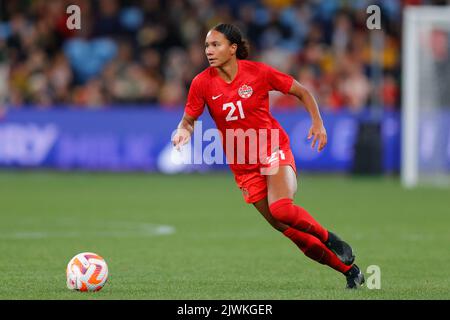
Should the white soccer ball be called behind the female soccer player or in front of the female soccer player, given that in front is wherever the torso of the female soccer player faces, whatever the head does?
in front

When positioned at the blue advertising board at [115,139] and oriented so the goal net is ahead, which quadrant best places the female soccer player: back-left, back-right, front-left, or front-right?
front-right

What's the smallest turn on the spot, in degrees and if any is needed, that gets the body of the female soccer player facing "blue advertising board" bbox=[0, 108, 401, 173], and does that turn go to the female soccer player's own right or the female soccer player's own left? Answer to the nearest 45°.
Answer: approximately 135° to the female soccer player's own right

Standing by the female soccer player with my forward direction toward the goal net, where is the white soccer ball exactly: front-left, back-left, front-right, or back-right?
back-left

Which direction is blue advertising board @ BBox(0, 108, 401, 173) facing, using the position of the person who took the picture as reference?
facing the viewer

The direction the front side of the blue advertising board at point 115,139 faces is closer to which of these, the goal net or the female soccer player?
the female soccer player

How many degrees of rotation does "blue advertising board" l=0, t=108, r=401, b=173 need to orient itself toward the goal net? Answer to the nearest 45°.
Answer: approximately 90° to its left

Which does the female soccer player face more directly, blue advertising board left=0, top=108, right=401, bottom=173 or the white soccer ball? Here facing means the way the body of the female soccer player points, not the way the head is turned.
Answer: the white soccer ball

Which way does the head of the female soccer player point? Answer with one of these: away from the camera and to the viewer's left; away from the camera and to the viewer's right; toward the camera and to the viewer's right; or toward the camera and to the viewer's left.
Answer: toward the camera and to the viewer's left

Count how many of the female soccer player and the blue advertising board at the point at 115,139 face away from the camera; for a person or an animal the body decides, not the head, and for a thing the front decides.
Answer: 0

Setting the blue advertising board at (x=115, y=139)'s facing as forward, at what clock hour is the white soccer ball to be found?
The white soccer ball is roughly at 12 o'clock from the blue advertising board.

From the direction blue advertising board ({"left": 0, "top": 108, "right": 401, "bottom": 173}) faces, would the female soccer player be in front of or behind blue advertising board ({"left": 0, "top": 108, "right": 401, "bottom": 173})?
in front

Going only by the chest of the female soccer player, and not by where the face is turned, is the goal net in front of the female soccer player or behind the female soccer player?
behind

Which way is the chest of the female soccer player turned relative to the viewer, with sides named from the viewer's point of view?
facing the viewer and to the left of the viewer
